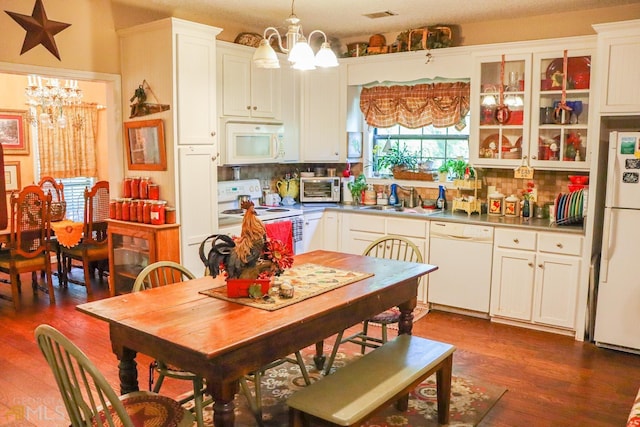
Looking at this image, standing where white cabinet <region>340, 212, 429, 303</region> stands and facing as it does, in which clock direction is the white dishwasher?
The white dishwasher is roughly at 10 o'clock from the white cabinet.

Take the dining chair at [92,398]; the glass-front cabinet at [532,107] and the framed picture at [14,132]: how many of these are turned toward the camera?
2

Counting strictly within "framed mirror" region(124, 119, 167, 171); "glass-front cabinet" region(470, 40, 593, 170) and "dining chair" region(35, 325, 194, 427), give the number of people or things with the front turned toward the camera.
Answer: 2

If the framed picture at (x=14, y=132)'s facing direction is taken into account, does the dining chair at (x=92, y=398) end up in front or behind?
in front

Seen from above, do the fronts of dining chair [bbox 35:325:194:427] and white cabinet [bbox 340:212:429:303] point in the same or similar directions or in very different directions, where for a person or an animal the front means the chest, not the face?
very different directions

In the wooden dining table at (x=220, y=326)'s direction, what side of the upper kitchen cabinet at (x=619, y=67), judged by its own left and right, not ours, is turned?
front

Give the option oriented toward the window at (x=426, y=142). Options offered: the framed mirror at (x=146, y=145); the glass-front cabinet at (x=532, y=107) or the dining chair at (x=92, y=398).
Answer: the dining chair

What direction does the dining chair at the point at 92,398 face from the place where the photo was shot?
facing away from the viewer and to the right of the viewer

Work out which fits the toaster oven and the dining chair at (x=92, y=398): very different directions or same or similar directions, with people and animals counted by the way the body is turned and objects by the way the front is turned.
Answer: very different directions

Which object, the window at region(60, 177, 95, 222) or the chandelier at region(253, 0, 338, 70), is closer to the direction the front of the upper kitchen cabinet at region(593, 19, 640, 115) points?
the chandelier
